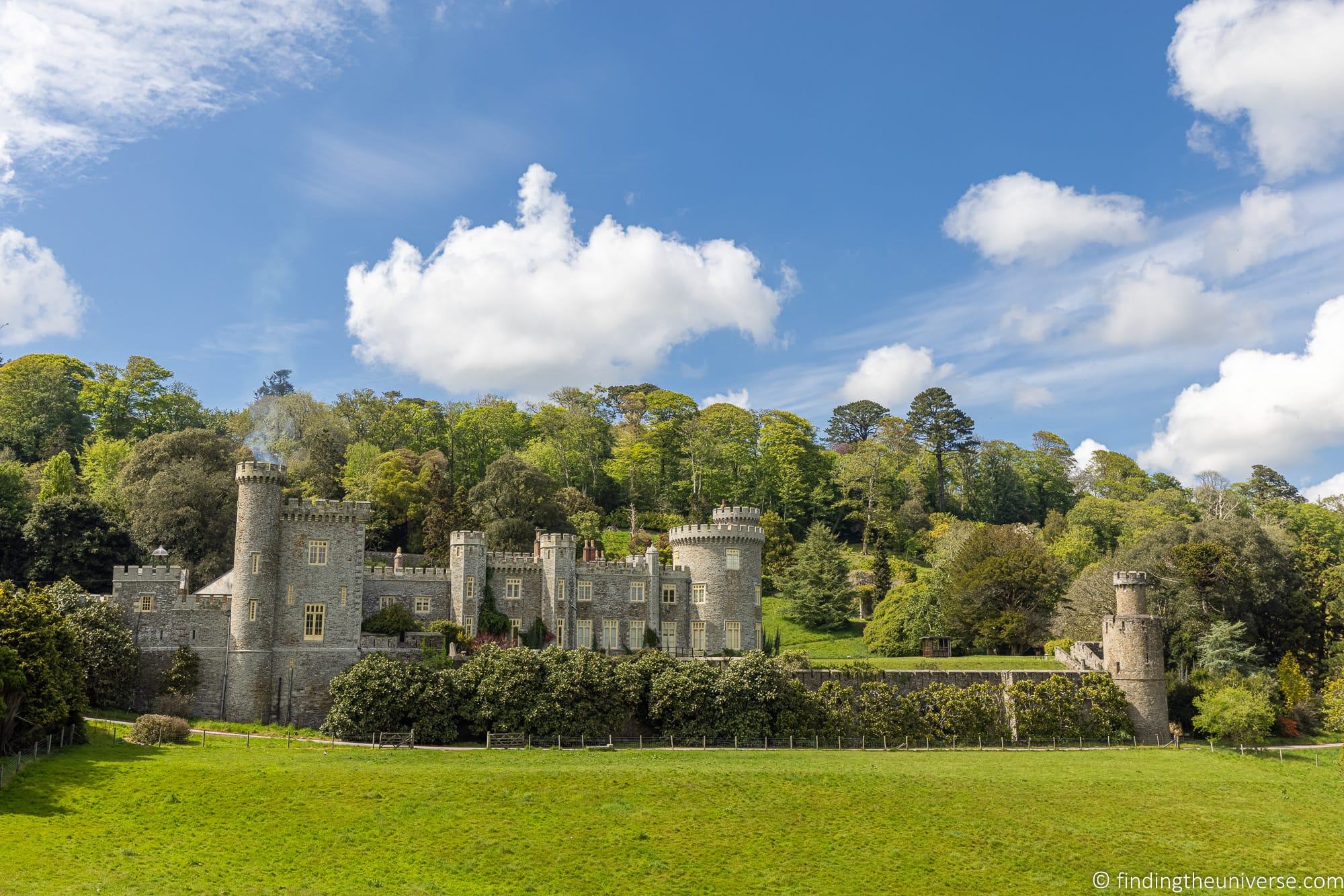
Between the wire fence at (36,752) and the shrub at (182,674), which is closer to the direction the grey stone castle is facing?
the wire fence

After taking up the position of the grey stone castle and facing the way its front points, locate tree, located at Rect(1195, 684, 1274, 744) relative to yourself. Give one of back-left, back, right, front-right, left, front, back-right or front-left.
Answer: left

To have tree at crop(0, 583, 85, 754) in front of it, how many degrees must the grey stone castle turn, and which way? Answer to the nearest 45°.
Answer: approximately 45° to its right

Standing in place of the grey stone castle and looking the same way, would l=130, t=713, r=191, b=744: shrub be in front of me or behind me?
in front

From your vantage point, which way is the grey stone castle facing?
toward the camera

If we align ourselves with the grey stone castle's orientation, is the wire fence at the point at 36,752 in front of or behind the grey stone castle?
in front

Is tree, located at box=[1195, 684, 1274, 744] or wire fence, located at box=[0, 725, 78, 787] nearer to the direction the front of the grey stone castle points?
the wire fence
